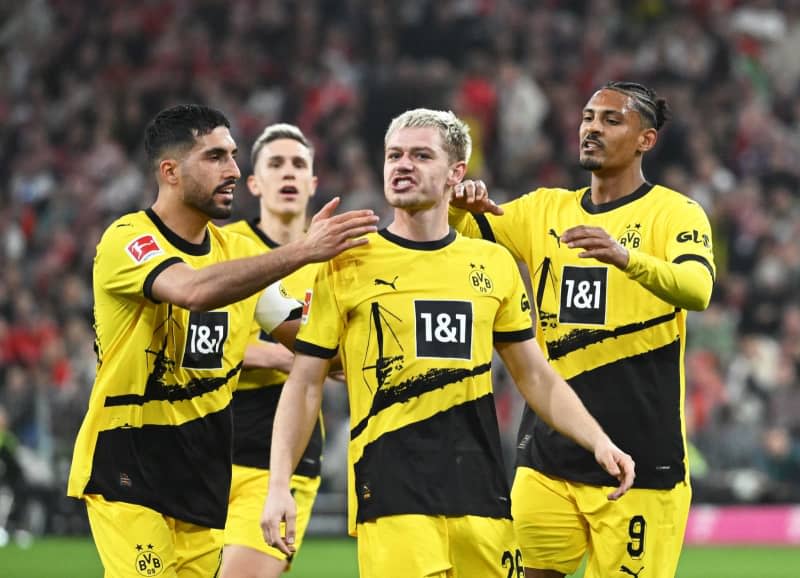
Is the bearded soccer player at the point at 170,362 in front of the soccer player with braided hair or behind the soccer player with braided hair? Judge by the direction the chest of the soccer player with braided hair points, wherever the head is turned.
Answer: in front

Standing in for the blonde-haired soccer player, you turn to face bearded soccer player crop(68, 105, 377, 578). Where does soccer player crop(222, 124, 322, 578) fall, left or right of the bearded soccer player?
right

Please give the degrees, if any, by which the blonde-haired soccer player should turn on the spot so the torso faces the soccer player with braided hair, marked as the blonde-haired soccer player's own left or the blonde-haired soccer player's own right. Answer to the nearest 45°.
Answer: approximately 135° to the blonde-haired soccer player's own left

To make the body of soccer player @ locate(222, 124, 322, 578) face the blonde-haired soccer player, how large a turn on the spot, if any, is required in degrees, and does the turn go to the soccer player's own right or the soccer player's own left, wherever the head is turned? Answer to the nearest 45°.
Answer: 0° — they already face them

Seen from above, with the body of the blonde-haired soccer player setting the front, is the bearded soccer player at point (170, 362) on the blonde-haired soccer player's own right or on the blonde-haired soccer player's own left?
on the blonde-haired soccer player's own right

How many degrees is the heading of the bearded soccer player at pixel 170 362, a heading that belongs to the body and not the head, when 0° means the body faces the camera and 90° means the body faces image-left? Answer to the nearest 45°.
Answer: approximately 315°

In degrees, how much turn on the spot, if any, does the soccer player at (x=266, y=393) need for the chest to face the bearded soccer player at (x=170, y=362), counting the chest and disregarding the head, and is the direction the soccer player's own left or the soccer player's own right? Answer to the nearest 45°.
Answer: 0° — they already face them

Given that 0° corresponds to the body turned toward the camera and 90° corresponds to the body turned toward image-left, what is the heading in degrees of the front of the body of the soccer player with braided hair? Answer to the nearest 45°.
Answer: approximately 45°

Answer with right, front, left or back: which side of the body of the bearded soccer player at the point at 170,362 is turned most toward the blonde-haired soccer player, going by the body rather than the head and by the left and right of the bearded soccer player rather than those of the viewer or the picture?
front

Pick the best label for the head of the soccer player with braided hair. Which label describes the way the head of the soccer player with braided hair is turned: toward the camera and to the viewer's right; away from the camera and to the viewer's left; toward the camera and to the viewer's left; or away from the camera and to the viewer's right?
toward the camera and to the viewer's left

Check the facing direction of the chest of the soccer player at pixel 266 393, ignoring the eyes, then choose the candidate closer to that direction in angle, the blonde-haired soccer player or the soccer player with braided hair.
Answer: the blonde-haired soccer player

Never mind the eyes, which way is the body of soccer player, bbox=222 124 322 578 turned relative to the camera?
toward the camera

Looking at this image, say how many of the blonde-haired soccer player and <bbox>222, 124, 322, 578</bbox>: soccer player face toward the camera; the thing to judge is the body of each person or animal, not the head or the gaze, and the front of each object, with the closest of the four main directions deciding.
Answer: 2

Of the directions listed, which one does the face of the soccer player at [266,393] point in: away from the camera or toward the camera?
toward the camera

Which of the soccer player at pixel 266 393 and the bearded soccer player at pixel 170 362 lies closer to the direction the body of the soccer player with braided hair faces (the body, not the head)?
the bearded soccer player

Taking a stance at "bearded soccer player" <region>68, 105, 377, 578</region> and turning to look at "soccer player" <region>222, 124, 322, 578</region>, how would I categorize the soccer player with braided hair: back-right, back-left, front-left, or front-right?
front-right

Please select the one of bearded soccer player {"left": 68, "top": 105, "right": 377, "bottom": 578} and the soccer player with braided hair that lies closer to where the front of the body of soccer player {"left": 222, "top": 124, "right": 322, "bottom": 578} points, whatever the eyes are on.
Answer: the bearded soccer player
